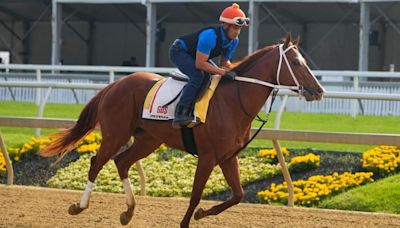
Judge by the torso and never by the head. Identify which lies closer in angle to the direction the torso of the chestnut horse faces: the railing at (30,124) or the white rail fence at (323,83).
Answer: the white rail fence

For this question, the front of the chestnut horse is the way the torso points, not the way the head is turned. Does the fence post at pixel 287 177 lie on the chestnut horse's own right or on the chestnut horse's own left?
on the chestnut horse's own left

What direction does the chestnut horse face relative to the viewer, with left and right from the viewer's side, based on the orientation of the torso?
facing to the right of the viewer

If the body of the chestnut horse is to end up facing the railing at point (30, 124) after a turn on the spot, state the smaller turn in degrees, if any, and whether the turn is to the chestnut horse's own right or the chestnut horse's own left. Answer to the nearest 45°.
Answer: approximately 135° to the chestnut horse's own left

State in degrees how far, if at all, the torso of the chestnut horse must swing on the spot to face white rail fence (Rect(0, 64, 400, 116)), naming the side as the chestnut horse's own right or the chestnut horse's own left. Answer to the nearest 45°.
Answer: approximately 90° to the chestnut horse's own left

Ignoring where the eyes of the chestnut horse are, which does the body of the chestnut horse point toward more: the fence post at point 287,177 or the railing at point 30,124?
the fence post
